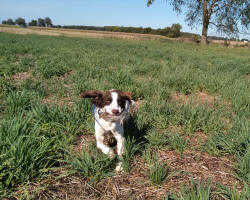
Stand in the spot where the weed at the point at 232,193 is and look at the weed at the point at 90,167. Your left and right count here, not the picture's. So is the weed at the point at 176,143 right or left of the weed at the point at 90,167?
right

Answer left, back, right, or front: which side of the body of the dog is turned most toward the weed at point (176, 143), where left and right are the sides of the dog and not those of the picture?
left

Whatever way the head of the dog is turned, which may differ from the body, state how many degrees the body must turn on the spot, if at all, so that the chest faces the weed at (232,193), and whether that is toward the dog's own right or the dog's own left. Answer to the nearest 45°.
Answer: approximately 45° to the dog's own left

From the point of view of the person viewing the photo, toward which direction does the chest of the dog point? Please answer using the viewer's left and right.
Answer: facing the viewer

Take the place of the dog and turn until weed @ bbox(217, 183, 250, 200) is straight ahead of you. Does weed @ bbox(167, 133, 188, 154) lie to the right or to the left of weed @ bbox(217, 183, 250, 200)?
left

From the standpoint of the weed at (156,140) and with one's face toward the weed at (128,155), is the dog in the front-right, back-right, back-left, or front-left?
front-right

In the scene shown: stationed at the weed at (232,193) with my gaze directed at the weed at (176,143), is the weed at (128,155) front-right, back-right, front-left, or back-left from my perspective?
front-left
